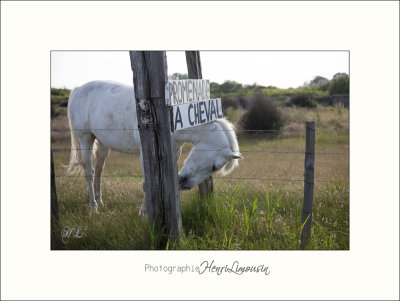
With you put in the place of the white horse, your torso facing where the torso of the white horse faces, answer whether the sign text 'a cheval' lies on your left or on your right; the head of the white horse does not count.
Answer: on your right

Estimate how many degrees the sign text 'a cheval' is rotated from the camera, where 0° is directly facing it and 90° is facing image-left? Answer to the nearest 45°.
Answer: approximately 315°

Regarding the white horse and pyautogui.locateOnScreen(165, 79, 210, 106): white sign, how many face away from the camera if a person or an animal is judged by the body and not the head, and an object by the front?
0

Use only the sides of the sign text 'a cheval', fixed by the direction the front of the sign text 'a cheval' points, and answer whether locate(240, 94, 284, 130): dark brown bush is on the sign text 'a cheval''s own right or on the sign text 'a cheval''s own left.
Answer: on the sign text 'a cheval''s own left

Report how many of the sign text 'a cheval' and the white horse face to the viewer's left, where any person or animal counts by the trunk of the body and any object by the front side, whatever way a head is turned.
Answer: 0

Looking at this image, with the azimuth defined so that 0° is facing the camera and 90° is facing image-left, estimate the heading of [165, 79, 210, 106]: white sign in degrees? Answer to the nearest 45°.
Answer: approximately 315°

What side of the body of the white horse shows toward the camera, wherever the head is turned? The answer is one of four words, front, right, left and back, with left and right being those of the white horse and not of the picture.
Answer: right

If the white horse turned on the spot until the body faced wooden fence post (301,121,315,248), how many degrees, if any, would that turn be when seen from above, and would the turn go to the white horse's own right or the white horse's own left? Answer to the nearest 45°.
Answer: approximately 45° to the white horse's own right
